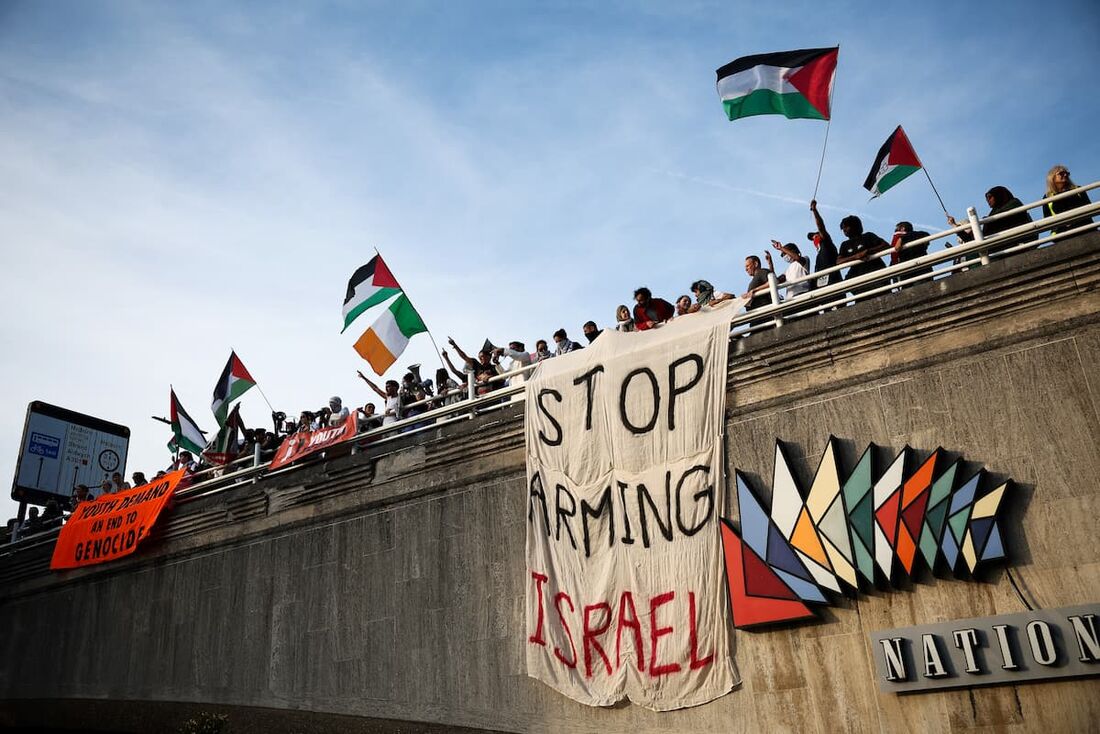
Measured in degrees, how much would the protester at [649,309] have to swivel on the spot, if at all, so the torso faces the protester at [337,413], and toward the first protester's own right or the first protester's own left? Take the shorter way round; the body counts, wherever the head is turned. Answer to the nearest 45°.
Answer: approximately 90° to the first protester's own right

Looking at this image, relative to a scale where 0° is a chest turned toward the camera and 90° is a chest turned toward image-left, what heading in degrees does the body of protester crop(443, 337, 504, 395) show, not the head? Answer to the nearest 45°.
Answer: approximately 45°

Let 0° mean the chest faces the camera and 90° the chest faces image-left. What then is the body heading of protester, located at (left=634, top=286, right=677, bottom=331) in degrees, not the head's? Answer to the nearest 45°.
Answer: approximately 45°

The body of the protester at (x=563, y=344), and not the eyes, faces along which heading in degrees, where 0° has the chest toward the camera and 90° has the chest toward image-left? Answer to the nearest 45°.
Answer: approximately 45°

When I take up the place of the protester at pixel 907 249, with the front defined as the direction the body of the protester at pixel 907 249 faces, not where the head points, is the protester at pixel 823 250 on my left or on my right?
on my right

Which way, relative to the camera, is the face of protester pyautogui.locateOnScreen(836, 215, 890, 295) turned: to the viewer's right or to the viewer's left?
to the viewer's left

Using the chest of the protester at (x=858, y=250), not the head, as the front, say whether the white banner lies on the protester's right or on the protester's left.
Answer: on the protester's right

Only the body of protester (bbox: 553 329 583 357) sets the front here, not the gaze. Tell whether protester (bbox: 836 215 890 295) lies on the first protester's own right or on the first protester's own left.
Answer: on the first protester's own left

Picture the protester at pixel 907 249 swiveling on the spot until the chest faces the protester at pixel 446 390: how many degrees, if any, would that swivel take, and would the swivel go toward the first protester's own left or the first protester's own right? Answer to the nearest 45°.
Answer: approximately 45° to the first protester's own right
